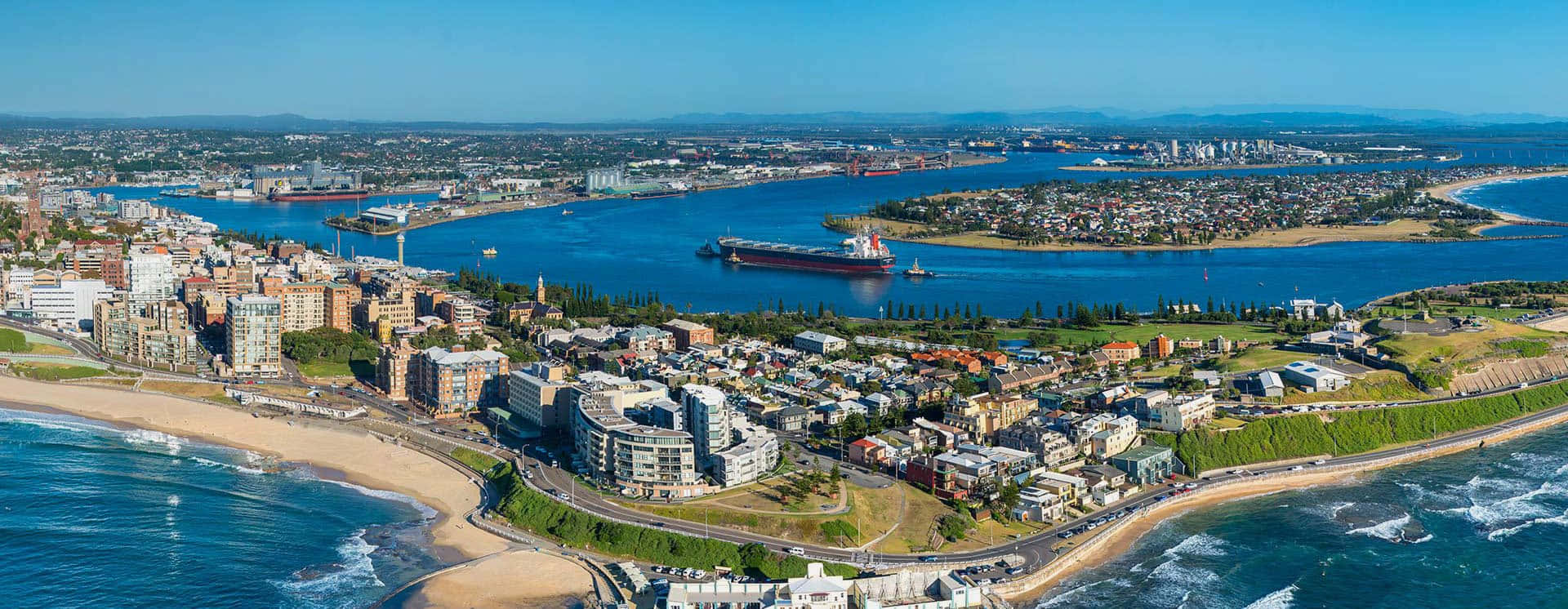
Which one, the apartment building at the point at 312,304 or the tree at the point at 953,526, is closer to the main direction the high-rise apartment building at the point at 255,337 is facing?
the tree

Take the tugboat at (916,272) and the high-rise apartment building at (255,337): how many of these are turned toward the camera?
1

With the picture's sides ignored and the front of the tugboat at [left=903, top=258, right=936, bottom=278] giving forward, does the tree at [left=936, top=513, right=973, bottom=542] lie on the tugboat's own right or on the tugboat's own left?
on the tugboat's own left

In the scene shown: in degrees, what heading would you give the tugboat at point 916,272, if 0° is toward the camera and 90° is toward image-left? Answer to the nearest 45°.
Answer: approximately 90°

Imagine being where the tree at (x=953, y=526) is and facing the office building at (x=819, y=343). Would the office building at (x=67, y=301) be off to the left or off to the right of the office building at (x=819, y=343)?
left

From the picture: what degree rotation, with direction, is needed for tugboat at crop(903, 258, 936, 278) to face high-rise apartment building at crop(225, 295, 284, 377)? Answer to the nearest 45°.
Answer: approximately 45° to its left

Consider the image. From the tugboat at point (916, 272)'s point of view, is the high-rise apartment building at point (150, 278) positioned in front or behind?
in front
